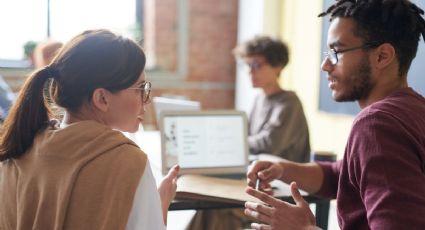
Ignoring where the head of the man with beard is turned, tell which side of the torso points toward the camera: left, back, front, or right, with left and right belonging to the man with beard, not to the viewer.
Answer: left

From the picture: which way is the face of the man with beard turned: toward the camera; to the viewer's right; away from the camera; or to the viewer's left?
to the viewer's left

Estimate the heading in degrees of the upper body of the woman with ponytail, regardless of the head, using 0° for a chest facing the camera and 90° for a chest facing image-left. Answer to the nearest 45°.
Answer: approximately 225°

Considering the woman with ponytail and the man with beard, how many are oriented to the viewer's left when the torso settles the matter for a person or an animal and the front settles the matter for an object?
1
